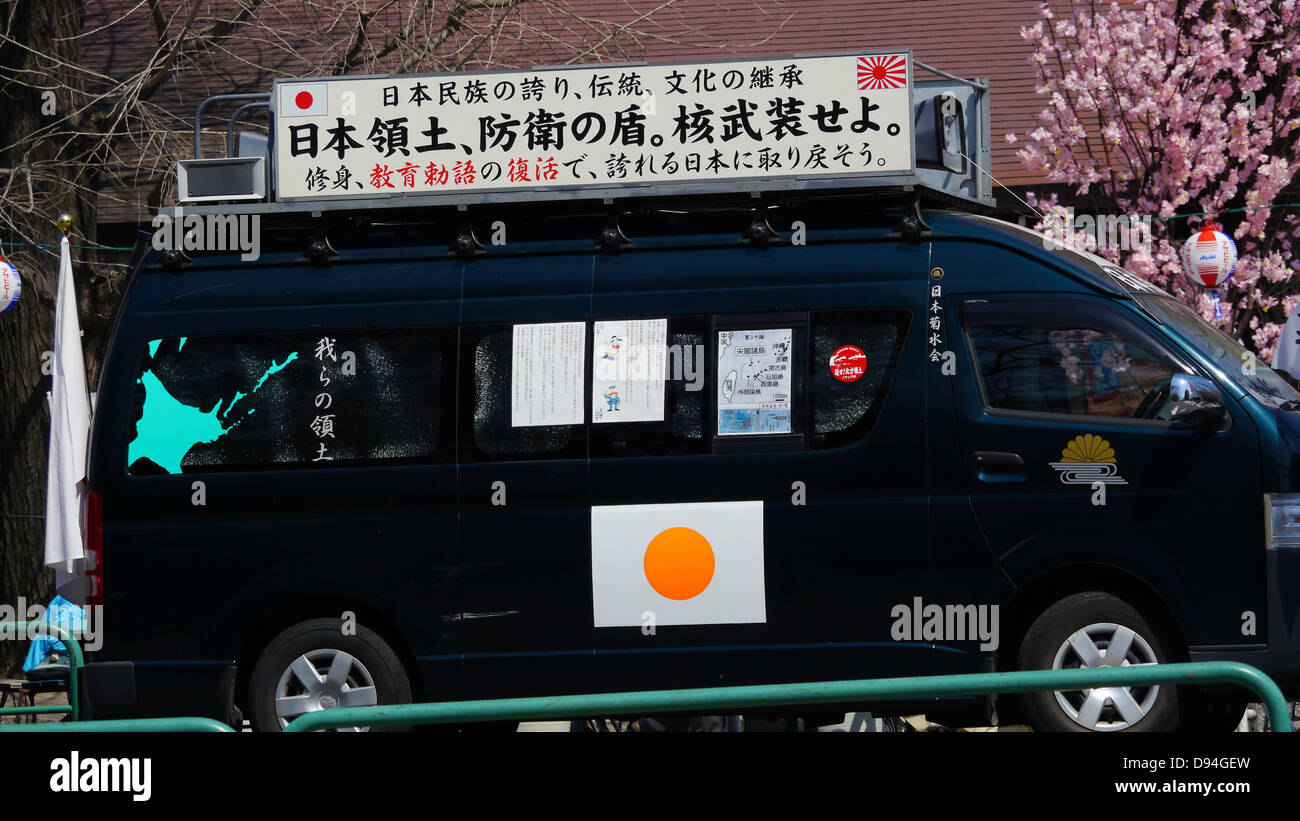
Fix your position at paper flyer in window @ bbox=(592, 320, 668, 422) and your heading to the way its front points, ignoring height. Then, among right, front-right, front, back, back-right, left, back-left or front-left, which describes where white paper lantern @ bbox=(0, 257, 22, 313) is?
back-right

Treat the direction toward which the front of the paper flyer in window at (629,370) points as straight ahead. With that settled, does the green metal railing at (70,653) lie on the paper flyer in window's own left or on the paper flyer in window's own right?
on the paper flyer in window's own right

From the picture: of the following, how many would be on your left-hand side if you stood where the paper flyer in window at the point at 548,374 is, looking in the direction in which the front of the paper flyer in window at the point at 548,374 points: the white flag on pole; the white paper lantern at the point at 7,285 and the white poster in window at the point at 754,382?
1

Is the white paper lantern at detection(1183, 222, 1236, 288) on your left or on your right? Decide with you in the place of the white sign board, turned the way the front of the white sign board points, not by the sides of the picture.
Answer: on your left

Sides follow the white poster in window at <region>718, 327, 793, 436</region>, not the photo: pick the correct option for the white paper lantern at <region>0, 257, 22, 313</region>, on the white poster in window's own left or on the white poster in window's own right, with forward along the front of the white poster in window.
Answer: on the white poster in window's own right

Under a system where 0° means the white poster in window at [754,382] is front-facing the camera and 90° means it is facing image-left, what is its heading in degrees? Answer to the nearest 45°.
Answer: approximately 0°

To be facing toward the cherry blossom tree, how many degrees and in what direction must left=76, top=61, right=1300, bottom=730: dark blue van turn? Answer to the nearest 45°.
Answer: approximately 45° to its left

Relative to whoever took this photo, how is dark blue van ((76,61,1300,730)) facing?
facing to the right of the viewer

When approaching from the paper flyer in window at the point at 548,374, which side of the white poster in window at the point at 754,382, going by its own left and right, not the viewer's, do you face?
right

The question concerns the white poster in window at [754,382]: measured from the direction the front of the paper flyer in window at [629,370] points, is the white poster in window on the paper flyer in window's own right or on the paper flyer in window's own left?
on the paper flyer in window's own left
